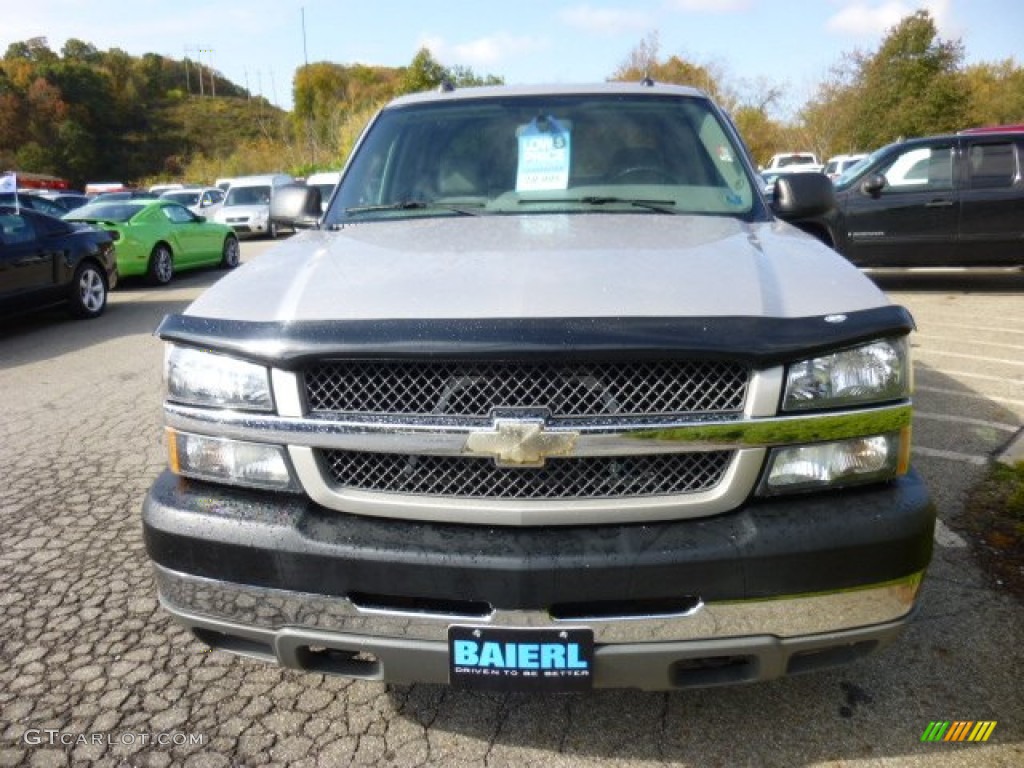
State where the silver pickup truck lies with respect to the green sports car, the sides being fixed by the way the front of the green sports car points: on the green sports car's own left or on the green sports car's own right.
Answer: on the green sports car's own right

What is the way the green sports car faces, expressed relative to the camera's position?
facing away from the viewer and to the right of the viewer

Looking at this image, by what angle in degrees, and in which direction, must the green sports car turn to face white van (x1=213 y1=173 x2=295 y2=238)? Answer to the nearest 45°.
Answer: approximately 45° to its left

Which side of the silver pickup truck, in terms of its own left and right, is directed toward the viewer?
front

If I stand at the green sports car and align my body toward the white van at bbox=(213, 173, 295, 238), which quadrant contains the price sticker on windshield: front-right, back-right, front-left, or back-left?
back-right

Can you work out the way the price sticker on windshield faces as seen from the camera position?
facing the viewer

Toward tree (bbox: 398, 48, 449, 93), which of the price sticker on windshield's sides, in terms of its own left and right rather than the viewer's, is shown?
back

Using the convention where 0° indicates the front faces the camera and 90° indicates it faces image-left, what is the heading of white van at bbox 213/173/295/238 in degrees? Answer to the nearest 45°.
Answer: approximately 45°
